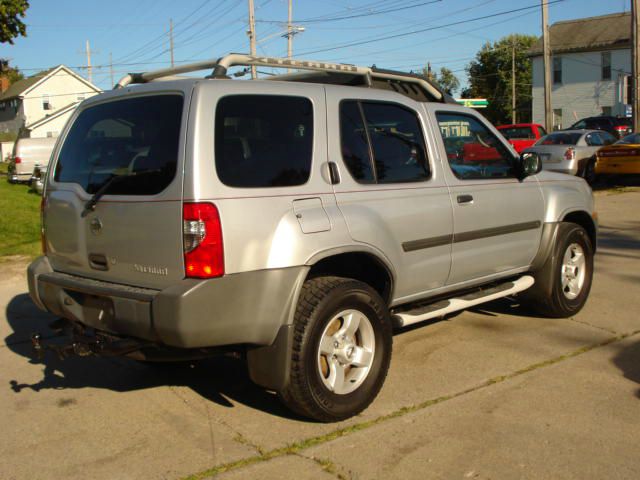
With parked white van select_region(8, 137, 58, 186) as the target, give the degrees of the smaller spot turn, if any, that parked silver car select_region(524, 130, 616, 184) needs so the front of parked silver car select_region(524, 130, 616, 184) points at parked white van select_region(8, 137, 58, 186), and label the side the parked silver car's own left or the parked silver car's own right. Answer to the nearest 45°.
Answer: approximately 135° to the parked silver car's own left

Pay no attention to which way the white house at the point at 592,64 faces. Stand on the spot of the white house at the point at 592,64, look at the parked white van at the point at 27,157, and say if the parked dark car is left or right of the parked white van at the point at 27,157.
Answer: left

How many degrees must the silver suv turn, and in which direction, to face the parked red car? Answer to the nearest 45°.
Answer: approximately 45° to its left

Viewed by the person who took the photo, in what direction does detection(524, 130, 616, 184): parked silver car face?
facing away from the viewer and to the right of the viewer

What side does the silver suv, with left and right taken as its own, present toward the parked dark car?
front

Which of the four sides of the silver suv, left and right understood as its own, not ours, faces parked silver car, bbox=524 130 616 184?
front

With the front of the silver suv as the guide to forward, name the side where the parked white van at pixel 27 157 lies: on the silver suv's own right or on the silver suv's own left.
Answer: on the silver suv's own left

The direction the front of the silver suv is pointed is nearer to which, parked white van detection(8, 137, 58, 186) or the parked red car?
the parked red car

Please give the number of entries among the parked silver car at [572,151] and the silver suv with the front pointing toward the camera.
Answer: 0

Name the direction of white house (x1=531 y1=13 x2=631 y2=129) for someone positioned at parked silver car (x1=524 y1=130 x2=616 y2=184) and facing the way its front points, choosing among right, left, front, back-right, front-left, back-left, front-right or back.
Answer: front-left

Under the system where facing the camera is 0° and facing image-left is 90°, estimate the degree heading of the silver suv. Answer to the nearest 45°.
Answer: approximately 225°
